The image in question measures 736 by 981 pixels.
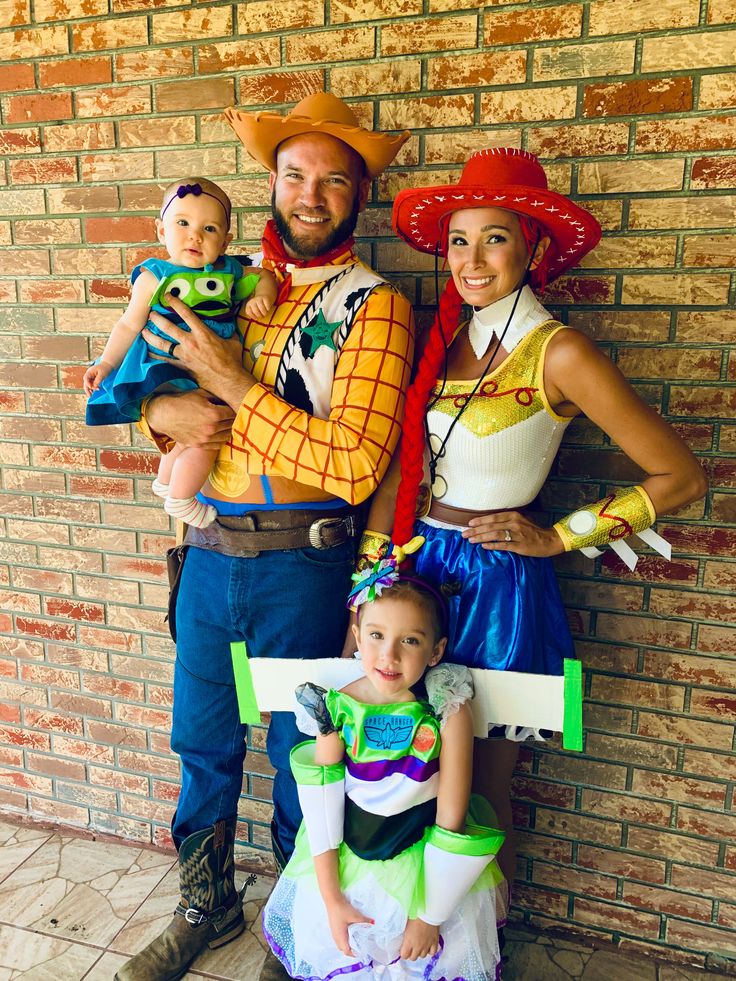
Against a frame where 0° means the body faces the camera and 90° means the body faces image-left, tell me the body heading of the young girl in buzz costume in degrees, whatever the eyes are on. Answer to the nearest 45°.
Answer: approximately 0°

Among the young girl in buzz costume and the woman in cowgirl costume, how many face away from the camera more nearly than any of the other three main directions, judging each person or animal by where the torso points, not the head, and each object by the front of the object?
0
